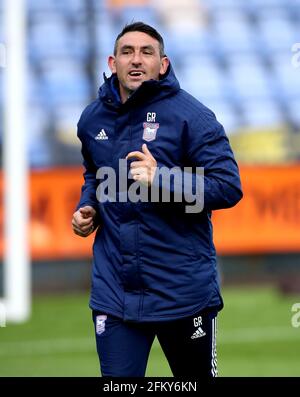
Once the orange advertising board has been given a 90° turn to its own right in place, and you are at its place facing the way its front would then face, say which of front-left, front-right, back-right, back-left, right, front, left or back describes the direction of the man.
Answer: left

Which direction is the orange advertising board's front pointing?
toward the camera

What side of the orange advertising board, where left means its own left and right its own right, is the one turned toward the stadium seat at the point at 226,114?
back

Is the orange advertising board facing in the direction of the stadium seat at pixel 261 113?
no

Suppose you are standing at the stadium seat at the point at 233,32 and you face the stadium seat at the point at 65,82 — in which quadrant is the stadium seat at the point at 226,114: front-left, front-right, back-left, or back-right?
front-left

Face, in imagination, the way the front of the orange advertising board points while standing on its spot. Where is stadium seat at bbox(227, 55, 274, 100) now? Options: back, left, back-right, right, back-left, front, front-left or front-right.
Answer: back

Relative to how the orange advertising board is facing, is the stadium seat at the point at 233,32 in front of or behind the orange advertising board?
behind

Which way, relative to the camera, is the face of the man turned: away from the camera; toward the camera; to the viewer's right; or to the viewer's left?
toward the camera

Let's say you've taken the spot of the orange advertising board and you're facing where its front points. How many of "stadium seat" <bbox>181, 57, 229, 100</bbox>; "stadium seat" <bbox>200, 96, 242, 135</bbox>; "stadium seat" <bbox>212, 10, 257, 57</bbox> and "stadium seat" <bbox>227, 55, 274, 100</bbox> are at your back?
4

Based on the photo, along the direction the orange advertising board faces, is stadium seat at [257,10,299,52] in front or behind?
behind

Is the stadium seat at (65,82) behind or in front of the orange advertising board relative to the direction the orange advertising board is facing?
behind

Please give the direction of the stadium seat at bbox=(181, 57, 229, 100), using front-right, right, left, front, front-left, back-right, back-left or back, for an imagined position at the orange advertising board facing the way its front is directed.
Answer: back
